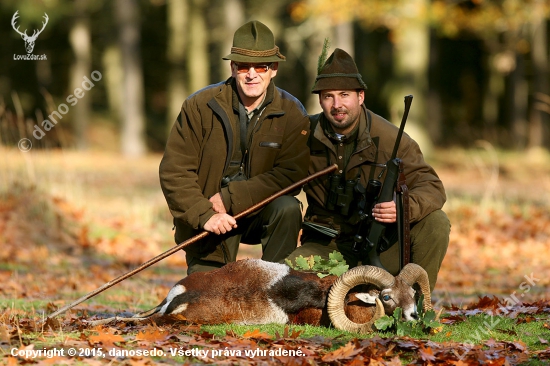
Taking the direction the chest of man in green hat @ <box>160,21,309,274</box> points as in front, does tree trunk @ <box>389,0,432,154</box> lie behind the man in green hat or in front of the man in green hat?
behind

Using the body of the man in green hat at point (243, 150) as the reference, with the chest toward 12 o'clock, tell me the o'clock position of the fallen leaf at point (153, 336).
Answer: The fallen leaf is roughly at 1 o'clock from the man in green hat.

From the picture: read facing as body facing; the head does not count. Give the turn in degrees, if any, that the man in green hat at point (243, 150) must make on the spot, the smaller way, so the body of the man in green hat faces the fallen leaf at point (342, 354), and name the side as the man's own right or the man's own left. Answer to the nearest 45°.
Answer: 0° — they already face it

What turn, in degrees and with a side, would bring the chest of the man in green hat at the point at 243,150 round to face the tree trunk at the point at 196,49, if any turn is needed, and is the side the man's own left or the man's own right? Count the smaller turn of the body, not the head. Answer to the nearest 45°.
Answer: approximately 180°

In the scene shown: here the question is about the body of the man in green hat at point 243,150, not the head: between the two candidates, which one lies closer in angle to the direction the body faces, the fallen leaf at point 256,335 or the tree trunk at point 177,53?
the fallen leaf

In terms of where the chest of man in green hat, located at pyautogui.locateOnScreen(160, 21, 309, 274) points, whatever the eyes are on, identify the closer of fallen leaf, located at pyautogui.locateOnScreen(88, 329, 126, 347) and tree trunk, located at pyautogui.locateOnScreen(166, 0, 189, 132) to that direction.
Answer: the fallen leaf

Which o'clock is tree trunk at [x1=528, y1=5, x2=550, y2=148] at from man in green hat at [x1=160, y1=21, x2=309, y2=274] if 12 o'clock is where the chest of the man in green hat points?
The tree trunk is roughly at 7 o'clock from the man in green hat.

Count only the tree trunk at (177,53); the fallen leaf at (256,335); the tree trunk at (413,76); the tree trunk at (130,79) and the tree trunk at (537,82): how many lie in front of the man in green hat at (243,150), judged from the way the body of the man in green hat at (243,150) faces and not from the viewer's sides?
1

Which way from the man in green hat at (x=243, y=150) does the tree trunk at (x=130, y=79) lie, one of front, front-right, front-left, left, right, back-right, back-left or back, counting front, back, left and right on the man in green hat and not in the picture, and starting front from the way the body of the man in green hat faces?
back

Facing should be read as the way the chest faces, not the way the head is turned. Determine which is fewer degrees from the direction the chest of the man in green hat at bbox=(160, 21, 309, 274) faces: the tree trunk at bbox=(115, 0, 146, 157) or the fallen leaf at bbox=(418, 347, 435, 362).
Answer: the fallen leaf

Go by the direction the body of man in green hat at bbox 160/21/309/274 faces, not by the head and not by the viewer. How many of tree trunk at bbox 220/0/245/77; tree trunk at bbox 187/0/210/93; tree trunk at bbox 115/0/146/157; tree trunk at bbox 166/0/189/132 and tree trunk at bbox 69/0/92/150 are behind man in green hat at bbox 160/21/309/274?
5

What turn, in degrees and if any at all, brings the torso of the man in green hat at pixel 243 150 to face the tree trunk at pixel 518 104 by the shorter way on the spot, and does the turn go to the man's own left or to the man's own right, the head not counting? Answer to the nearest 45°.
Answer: approximately 135° to the man's own left

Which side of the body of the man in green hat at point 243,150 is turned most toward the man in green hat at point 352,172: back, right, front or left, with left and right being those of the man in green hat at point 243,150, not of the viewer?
left

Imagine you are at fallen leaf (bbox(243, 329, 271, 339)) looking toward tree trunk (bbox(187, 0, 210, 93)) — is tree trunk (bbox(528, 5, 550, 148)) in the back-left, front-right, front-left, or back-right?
front-right

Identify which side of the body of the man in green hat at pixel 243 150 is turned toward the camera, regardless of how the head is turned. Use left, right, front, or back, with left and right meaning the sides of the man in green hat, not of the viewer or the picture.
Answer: front

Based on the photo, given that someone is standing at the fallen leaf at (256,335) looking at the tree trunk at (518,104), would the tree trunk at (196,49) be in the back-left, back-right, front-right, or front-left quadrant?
front-left

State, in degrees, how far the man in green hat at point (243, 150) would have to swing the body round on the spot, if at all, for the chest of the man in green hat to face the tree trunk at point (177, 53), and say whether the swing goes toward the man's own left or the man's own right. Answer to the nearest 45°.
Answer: approximately 180°

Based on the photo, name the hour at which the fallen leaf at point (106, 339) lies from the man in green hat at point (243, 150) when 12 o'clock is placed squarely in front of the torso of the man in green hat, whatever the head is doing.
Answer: The fallen leaf is roughly at 1 o'clock from the man in green hat.

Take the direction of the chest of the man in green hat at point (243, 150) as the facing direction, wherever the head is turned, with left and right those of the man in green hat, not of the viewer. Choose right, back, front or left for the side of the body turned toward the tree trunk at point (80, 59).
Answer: back
